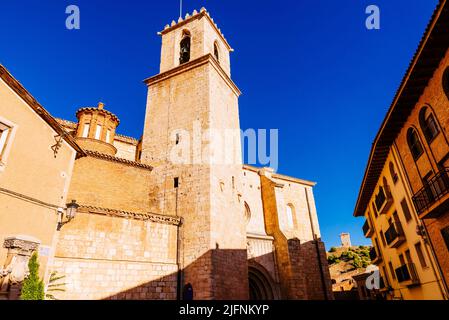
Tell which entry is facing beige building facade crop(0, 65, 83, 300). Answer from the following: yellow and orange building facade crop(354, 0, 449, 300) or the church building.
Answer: yellow and orange building facade crop(354, 0, 449, 300)

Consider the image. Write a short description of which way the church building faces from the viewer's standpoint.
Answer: facing the viewer and to the right of the viewer

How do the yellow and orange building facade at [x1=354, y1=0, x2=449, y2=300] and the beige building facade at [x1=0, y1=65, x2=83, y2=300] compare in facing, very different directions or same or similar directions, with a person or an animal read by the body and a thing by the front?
very different directions

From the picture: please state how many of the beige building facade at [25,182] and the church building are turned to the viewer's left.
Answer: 0

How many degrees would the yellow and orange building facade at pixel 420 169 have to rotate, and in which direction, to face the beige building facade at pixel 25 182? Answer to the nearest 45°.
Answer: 0° — it already faces it

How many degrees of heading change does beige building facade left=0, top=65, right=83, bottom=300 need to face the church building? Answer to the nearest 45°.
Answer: approximately 45° to its left

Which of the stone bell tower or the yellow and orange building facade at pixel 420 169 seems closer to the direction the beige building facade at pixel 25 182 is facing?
the yellow and orange building facade

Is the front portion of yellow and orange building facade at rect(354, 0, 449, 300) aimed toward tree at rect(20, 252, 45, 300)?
yes

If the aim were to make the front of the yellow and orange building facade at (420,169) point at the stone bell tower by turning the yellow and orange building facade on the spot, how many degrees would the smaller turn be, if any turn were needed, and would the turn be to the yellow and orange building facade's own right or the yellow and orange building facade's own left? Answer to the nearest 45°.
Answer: approximately 45° to the yellow and orange building facade's own right

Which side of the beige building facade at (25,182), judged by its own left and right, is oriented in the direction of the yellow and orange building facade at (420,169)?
front

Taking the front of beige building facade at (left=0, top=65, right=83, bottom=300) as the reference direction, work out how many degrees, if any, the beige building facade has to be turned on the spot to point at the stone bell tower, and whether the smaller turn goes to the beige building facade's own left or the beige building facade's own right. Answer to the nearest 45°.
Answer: approximately 45° to the beige building facade's own left
